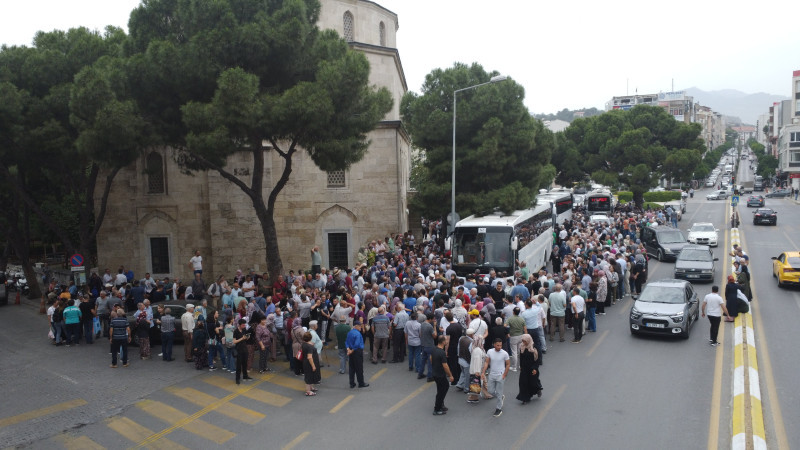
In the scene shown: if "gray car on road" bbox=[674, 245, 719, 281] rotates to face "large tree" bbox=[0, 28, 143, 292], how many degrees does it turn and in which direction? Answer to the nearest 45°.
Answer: approximately 45° to its right

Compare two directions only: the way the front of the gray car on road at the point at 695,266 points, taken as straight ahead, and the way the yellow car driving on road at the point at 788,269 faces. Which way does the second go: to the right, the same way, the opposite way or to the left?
the opposite way

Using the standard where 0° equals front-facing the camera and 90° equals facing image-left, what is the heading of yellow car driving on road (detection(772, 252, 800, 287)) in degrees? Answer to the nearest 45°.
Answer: approximately 180°

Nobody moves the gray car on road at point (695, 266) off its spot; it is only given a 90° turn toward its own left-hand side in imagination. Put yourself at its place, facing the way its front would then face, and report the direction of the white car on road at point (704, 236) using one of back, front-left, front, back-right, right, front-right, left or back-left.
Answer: left

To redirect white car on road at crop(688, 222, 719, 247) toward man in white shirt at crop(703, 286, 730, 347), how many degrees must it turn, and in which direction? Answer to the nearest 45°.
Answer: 0° — it already faces them

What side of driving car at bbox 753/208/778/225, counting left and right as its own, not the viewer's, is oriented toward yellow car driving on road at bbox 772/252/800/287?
back

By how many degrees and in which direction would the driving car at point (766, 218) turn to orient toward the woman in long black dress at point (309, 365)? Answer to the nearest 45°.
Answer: approximately 180°

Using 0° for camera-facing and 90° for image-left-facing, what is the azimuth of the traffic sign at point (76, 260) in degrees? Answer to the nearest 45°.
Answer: approximately 0°

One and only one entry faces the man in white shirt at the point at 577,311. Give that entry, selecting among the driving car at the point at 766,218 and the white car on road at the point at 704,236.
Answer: the white car on road at the point at 704,236

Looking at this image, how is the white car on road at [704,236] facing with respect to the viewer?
toward the camera

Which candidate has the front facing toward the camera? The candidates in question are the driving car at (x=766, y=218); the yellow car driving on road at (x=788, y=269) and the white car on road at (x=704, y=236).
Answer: the white car on road at (x=704, y=236)

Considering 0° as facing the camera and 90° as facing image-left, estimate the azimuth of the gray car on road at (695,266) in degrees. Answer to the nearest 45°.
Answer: approximately 0°

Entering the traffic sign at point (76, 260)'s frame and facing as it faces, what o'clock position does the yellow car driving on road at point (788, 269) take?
The yellow car driving on road is roughly at 10 o'clock from the traffic sign.

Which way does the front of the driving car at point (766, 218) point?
away from the camera

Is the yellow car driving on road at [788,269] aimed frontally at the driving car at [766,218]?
yes
